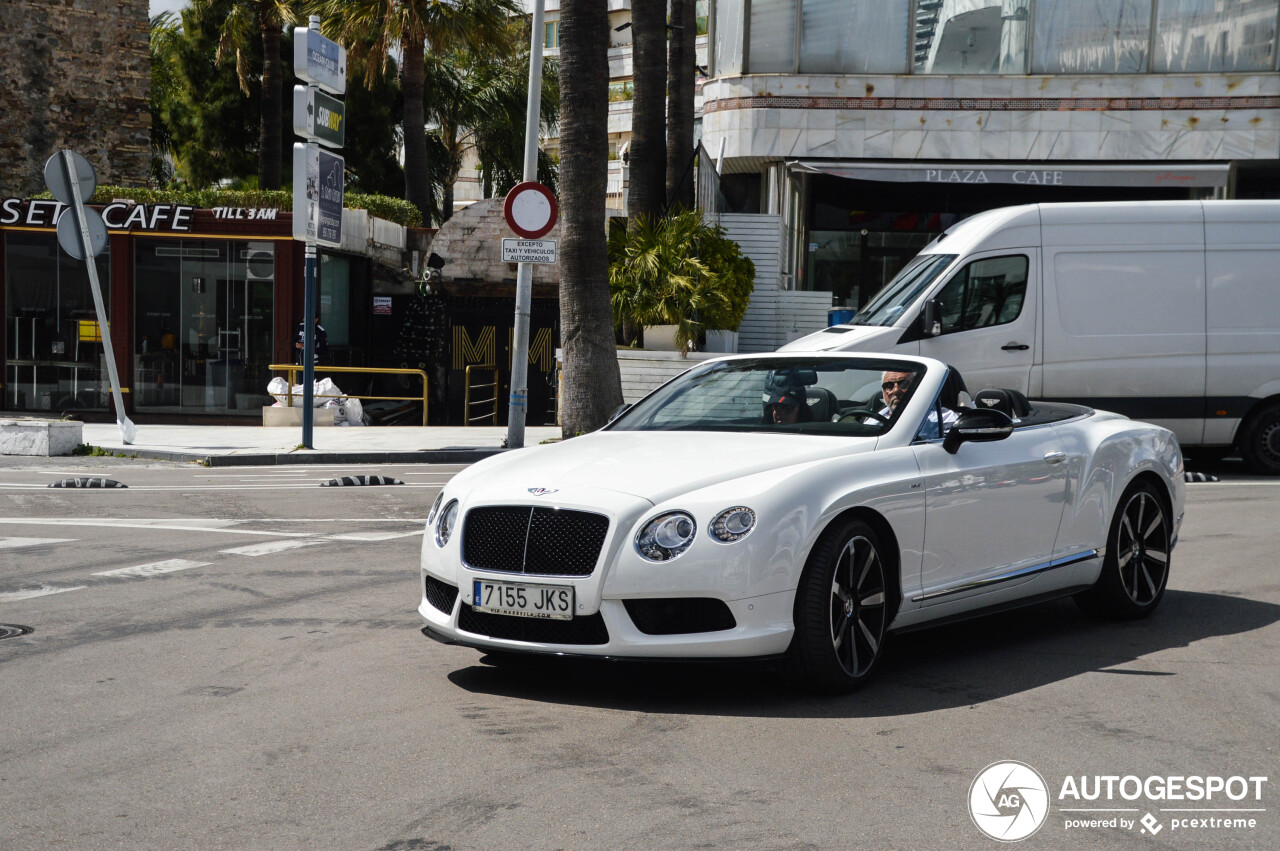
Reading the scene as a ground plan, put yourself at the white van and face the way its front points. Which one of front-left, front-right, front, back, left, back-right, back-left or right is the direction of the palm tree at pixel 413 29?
front-right

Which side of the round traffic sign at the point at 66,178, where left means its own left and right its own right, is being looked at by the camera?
back

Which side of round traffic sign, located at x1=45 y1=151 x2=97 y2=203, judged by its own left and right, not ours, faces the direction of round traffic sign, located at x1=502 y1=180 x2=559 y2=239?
right

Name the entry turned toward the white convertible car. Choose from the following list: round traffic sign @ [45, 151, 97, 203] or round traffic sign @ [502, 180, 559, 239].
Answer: round traffic sign @ [502, 180, 559, 239]

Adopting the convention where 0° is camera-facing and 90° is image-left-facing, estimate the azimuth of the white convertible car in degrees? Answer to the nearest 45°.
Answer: approximately 45°

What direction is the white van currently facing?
to the viewer's left

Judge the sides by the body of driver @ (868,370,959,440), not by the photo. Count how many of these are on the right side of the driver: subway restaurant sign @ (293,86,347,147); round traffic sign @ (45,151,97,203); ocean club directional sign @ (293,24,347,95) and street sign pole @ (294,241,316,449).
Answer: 4

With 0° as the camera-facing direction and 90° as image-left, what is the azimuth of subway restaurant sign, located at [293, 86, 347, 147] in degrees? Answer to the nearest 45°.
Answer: approximately 315°

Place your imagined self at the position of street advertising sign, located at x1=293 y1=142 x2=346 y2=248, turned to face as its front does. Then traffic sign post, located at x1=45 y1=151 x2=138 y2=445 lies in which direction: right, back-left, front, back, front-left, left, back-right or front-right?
back-right

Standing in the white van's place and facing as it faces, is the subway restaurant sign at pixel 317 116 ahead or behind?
ahead

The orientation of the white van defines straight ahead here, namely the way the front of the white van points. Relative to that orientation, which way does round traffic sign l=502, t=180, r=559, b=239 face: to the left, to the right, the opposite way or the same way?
to the left

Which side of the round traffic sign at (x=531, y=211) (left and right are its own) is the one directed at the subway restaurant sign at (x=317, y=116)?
right
